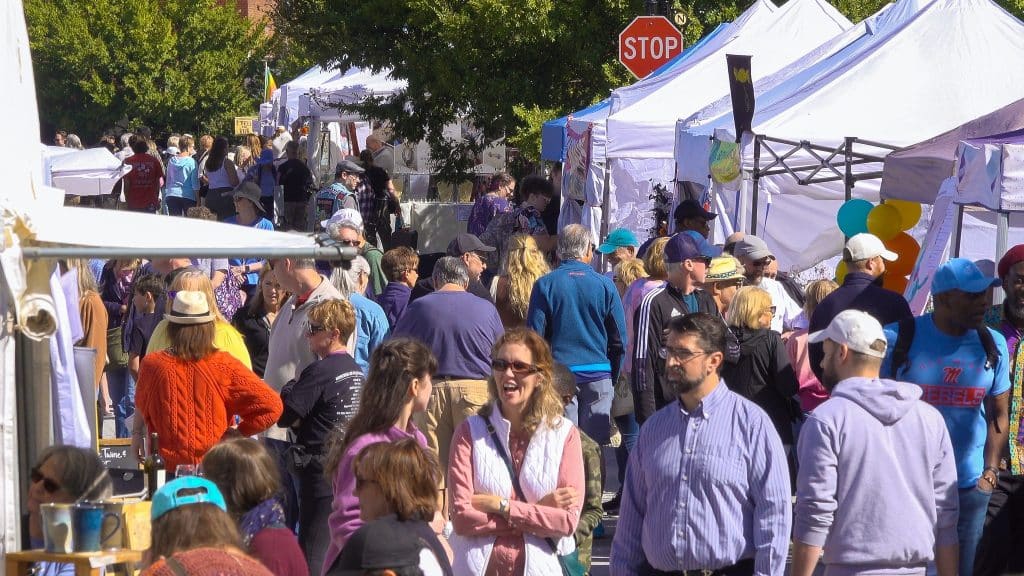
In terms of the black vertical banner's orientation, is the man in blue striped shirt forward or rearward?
forward

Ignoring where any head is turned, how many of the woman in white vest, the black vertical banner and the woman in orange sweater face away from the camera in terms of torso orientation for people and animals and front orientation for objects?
1

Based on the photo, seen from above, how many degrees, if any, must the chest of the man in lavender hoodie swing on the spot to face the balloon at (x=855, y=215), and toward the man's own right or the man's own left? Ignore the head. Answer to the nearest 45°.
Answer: approximately 45° to the man's own right

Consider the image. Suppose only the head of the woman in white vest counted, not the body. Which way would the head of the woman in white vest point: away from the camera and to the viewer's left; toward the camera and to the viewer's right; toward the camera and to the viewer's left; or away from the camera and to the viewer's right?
toward the camera and to the viewer's left

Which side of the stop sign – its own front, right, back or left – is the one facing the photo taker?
front

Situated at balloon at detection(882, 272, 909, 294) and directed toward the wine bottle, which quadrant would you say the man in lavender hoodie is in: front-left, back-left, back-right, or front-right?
front-left

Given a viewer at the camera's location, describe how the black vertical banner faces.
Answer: facing the viewer

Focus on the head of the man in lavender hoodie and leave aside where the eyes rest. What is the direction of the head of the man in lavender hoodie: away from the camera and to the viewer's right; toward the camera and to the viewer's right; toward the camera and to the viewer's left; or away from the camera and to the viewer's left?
away from the camera and to the viewer's left

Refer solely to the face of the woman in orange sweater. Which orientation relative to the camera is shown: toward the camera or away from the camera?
away from the camera

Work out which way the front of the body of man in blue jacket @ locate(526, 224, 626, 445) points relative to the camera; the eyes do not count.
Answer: away from the camera

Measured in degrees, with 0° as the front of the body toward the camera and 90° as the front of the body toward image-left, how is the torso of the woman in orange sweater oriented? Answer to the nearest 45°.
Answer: approximately 180°

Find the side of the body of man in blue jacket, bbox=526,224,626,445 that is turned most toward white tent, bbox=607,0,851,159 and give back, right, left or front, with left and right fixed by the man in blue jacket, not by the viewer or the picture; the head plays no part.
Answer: front

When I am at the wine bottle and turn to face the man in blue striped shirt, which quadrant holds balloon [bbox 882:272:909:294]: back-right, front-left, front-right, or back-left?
front-left

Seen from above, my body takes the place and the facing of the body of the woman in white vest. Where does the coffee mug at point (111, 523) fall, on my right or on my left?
on my right

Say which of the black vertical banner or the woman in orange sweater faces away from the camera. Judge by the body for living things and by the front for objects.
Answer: the woman in orange sweater
